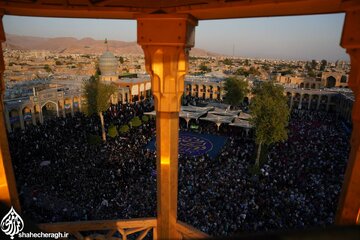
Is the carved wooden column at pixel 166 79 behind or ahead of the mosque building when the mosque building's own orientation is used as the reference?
ahead

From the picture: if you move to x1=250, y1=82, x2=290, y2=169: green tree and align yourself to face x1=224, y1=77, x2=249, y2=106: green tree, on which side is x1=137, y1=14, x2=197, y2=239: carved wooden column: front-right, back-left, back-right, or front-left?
back-left

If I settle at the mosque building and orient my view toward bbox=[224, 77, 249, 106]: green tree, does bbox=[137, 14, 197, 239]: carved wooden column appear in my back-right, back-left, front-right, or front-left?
front-right

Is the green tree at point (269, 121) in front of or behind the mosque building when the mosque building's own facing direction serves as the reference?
in front

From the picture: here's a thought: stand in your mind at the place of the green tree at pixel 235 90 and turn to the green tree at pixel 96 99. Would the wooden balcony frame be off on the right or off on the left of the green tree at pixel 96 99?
left

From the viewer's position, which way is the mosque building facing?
facing the viewer and to the right of the viewer

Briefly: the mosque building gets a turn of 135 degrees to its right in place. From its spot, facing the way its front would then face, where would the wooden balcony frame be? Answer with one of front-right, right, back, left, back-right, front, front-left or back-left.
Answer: left
